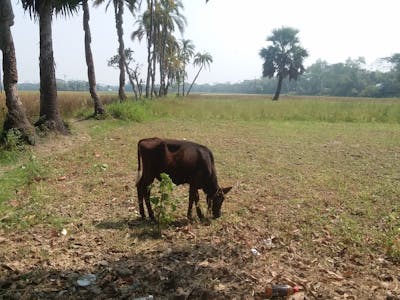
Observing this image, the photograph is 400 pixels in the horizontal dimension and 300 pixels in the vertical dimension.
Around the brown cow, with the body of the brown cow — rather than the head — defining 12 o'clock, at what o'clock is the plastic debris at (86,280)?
The plastic debris is roughly at 4 o'clock from the brown cow.

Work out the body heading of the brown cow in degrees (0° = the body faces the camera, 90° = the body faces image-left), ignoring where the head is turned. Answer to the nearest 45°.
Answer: approximately 270°

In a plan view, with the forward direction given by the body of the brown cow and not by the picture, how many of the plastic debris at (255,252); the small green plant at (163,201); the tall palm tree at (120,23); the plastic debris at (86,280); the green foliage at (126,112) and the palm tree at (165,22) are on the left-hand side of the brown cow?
3

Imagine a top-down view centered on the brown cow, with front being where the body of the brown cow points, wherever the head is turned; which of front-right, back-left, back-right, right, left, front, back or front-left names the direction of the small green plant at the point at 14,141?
back-left

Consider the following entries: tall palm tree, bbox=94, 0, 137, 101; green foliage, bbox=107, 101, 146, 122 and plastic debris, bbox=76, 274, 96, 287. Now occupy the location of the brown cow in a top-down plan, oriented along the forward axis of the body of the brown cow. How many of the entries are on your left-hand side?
2

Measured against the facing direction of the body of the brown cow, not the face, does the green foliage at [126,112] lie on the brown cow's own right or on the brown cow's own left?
on the brown cow's own left

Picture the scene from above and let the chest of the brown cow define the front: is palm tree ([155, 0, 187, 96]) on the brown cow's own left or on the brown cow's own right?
on the brown cow's own left

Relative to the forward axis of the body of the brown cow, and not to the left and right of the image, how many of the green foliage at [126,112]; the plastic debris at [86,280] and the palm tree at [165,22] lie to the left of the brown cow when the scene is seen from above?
2

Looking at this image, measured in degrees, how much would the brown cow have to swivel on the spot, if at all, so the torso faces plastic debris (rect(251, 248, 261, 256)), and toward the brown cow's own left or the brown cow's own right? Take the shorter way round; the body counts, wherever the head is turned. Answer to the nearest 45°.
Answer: approximately 45° to the brown cow's own right

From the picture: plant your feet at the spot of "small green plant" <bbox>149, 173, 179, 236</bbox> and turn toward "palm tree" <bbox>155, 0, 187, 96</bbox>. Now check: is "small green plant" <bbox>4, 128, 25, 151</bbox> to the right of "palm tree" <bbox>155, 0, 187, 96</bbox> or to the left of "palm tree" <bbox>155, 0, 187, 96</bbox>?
left

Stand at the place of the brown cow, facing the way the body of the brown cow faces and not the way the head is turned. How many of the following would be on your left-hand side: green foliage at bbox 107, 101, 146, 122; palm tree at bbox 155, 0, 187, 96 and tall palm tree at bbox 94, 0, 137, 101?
3

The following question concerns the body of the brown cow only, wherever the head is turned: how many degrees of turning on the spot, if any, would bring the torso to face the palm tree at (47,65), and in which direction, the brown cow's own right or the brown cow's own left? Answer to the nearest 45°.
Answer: approximately 135° to the brown cow's own left

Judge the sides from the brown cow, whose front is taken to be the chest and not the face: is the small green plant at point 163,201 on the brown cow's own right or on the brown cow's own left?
on the brown cow's own right
